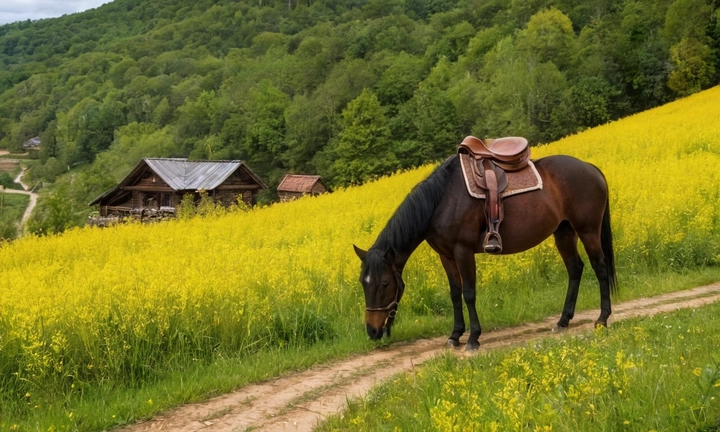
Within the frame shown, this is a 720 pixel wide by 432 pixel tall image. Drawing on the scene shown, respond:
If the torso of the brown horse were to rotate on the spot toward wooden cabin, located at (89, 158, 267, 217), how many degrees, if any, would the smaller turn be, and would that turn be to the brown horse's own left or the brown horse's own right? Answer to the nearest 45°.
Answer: approximately 90° to the brown horse's own right

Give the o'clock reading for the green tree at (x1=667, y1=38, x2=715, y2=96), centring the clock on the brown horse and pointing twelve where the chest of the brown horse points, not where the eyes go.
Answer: The green tree is roughly at 5 o'clock from the brown horse.

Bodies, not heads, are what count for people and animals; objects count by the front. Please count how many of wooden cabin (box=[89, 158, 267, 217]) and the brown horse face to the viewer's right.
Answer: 0

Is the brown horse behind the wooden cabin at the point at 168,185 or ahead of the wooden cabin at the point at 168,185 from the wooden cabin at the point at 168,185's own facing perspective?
ahead

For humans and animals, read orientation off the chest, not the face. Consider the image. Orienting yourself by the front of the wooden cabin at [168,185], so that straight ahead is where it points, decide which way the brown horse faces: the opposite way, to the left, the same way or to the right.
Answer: to the right

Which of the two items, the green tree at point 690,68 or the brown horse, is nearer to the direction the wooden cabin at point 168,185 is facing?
the brown horse

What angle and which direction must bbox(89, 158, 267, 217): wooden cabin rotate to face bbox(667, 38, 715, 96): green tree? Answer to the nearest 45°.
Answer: approximately 90° to its left

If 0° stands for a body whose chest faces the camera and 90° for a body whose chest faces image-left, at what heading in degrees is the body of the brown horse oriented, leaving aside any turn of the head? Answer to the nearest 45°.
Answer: approximately 45°
